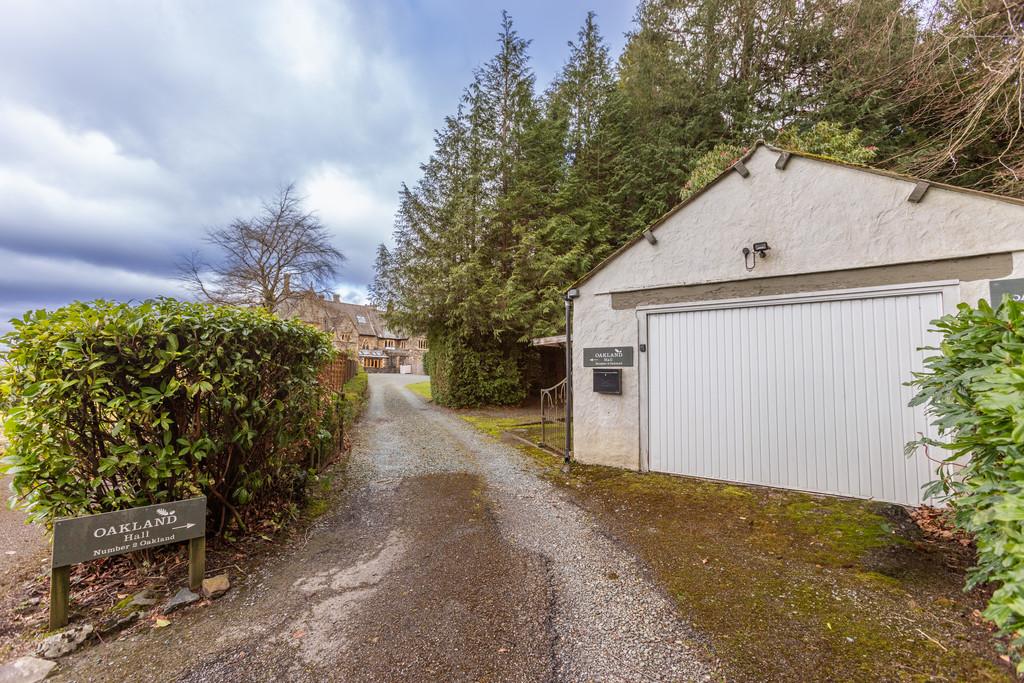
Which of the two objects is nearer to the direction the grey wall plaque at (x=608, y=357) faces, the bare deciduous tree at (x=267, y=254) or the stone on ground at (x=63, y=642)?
the stone on ground

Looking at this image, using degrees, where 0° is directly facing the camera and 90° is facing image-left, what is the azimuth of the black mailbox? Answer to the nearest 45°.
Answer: approximately 0°

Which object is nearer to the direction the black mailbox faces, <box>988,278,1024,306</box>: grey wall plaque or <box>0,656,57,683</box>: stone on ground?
the stone on ground

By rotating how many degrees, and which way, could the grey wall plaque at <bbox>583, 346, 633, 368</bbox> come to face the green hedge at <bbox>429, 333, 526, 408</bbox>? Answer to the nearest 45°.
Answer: approximately 135° to its right

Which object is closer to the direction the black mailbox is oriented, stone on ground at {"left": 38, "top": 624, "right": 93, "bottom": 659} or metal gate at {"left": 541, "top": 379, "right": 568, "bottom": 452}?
the stone on ground

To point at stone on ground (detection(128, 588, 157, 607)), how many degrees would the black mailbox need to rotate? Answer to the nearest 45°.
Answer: approximately 45° to its right

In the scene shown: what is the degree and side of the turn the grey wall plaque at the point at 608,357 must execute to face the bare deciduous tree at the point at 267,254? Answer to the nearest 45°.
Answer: approximately 135° to its right
